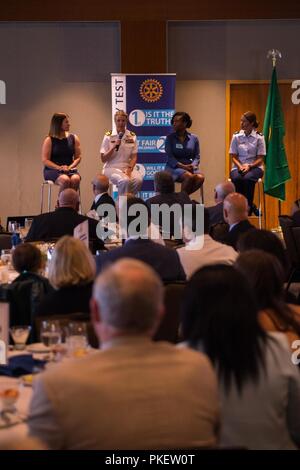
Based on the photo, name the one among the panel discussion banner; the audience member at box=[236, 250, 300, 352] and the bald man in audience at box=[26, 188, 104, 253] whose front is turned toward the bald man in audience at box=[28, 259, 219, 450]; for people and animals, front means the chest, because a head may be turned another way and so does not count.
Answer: the panel discussion banner

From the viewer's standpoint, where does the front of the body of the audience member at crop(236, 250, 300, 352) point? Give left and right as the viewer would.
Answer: facing away from the viewer and to the left of the viewer

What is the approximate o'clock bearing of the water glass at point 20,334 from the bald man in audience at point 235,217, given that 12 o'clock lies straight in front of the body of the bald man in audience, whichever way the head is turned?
The water glass is roughly at 8 o'clock from the bald man in audience.

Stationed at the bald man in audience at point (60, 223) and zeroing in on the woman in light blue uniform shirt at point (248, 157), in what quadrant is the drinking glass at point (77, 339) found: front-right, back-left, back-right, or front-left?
back-right

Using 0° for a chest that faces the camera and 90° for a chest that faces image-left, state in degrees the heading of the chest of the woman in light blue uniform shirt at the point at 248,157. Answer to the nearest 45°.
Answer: approximately 0°

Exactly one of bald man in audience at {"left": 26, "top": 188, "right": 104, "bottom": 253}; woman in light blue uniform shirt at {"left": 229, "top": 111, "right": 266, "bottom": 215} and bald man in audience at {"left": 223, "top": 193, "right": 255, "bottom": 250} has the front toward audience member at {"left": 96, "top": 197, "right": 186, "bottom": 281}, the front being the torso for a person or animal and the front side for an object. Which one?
the woman in light blue uniform shirt

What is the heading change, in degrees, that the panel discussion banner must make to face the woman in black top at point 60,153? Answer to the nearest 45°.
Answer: approximately 45° to its right

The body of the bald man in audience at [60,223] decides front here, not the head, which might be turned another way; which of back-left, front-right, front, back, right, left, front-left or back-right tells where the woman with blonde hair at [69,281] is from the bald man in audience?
back

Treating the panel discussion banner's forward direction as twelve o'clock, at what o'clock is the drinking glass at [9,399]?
The drinking glass is roughly at 12 o'clock from the panel discussion banner.

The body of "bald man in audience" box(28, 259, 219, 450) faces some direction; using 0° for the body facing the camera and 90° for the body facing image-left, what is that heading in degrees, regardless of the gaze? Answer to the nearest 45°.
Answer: approximately 180°

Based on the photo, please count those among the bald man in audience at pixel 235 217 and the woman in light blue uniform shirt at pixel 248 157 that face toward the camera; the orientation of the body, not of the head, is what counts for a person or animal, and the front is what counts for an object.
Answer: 1
